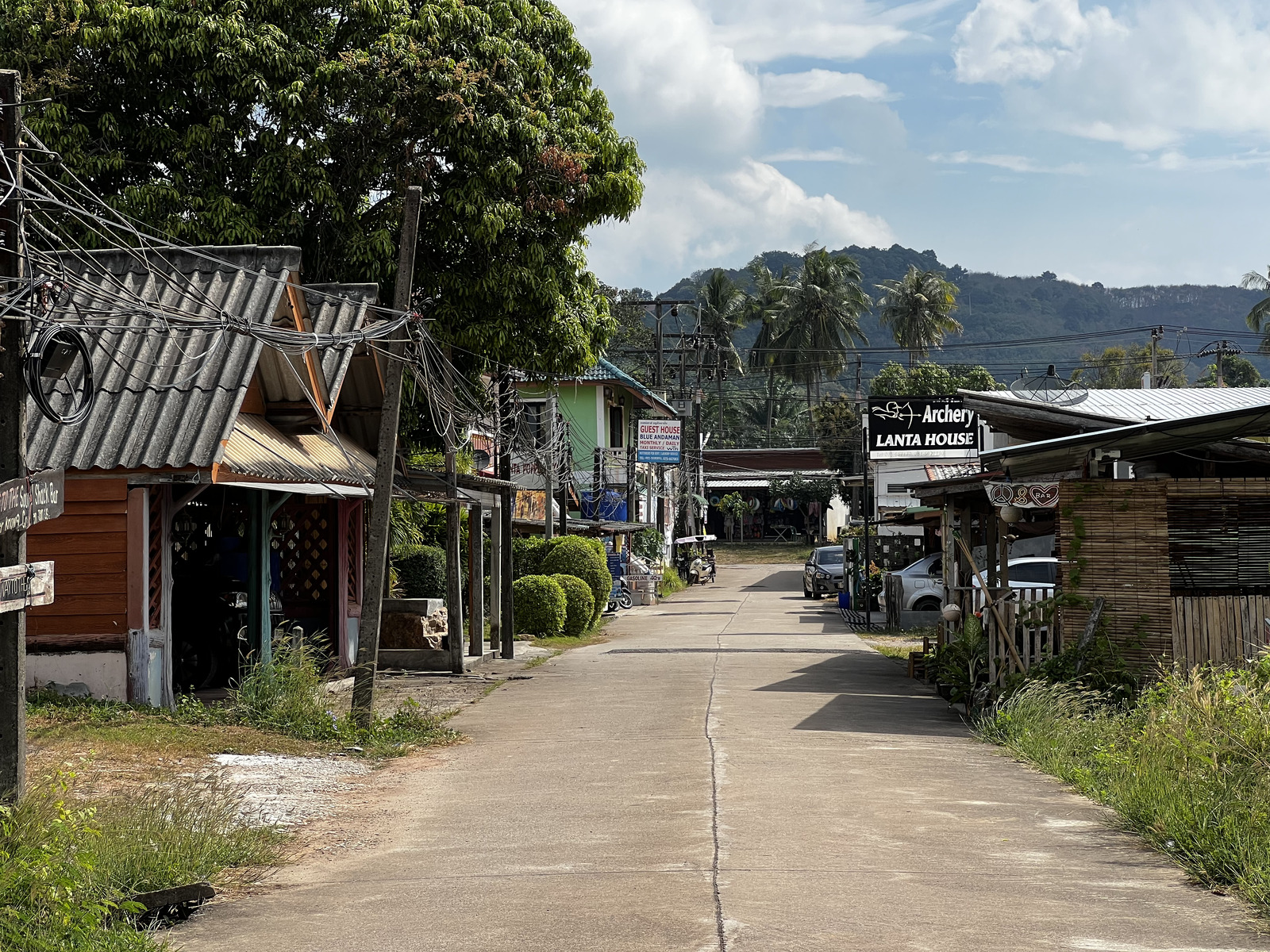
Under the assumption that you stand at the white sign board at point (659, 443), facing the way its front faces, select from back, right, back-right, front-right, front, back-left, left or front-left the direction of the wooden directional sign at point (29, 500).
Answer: front

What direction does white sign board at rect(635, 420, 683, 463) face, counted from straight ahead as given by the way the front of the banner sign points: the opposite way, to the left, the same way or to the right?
the same way

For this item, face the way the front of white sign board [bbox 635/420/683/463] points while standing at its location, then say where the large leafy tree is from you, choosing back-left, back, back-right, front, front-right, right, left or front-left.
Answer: front

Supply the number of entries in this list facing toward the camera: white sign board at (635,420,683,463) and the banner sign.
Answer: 2

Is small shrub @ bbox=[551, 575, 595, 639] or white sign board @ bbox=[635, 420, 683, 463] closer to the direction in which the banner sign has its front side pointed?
the small shrub

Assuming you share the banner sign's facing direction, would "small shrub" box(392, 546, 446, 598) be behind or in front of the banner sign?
in front

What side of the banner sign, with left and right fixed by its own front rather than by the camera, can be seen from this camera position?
front

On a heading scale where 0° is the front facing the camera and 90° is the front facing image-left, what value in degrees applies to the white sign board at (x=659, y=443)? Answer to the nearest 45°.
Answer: approximately 0°

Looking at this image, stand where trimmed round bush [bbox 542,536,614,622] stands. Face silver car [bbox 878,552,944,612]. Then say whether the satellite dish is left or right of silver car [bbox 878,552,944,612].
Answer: right

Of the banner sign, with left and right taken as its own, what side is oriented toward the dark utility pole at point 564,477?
right

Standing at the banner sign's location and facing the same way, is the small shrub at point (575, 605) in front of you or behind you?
in front

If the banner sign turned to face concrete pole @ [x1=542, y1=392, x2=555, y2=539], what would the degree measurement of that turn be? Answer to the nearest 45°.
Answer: approximately 90° to its right
